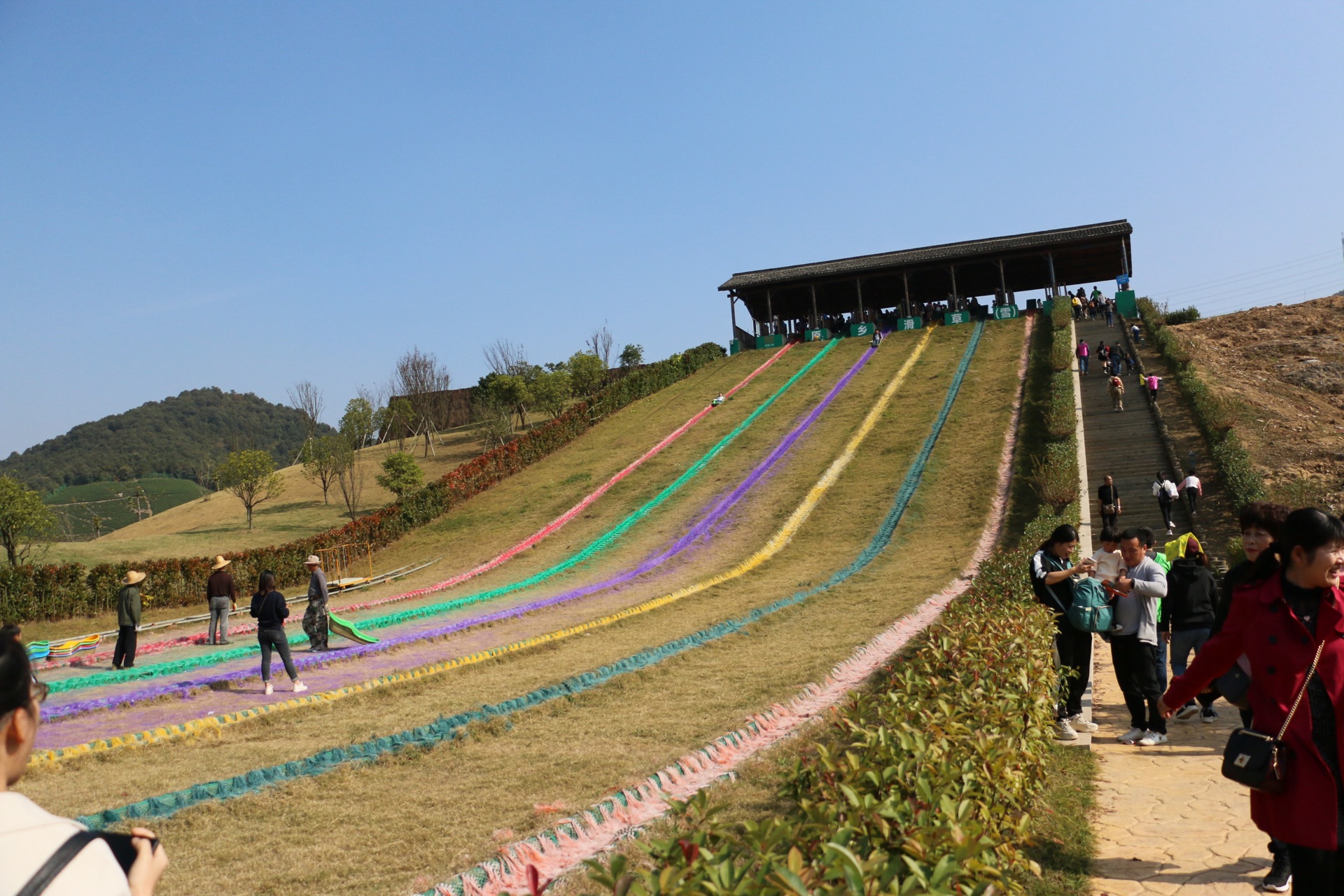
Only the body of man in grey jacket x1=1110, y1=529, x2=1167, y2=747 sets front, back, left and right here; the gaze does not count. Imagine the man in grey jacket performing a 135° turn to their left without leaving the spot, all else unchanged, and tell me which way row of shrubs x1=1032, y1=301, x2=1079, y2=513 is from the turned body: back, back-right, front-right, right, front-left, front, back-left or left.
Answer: left

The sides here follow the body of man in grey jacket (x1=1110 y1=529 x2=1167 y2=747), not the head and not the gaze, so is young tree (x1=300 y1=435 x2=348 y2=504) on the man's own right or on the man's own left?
on the man's own right

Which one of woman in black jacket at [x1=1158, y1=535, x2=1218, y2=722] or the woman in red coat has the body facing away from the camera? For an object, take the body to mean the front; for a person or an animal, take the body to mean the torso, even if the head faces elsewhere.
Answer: the woman in black jacket

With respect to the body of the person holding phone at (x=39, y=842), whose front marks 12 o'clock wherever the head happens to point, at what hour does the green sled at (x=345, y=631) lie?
The green sled is roughly at 11 o'clock from the person holding phone.

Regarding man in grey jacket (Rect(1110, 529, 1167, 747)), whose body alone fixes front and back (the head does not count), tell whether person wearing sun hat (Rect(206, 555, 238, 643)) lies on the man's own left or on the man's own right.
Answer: on the man's own right

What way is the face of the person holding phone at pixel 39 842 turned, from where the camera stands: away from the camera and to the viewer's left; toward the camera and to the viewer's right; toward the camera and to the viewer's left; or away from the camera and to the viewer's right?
away from the camera and to the viewer's right

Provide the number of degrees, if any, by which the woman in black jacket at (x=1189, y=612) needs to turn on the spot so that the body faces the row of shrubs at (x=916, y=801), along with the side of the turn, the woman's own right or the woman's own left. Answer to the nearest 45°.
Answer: approximately 180°

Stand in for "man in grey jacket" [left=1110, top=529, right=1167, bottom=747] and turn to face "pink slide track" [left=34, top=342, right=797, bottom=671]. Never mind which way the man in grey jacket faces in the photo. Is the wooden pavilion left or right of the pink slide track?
right

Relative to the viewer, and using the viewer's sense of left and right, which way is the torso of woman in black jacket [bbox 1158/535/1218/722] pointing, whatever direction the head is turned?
facing away from the viewer

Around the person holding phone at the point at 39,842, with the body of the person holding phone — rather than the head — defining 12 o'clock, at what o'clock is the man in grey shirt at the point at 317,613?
The man in grey shirt is roughly at 11 o'clock from the person holding phone.

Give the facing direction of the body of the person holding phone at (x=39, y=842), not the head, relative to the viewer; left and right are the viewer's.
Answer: facing away from the viewer and to the right of the viewer
